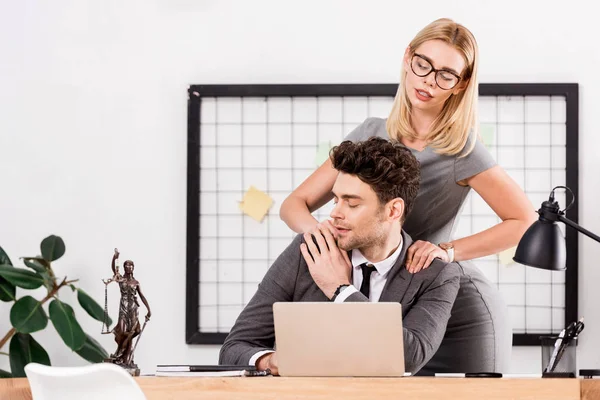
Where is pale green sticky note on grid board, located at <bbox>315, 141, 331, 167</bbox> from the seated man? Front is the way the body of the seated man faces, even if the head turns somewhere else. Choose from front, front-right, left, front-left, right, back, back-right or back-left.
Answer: back

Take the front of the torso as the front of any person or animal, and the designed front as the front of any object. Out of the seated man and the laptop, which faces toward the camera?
the seated man

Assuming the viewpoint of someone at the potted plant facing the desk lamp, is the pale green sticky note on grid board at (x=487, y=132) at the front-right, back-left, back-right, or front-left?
front-left

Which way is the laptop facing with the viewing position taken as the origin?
facing away from the viewer

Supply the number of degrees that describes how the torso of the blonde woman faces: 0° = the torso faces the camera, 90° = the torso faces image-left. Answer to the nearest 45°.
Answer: approximately 45°

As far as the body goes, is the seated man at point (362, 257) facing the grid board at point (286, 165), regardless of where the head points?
no

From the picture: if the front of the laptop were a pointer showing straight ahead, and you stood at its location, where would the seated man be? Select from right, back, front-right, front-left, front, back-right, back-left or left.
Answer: front

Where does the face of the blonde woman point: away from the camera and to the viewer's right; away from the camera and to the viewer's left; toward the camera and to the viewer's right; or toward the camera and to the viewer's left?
toward the camera and to the viewer's left

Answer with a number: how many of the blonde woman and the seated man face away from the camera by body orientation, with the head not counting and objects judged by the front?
0

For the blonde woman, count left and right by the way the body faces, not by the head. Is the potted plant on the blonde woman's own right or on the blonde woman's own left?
on the blonde woman's own right

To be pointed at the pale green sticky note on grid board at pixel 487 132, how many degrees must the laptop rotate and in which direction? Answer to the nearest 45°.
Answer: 0° — it already faces it

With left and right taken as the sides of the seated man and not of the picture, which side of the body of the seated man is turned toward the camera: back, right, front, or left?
front

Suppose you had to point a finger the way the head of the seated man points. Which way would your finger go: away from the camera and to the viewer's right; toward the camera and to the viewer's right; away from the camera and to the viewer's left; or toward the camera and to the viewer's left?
toward the camera and to the viewer's left

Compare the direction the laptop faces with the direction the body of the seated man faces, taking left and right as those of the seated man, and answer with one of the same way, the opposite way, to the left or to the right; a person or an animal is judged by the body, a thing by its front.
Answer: the opposite way

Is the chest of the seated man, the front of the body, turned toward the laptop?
yes

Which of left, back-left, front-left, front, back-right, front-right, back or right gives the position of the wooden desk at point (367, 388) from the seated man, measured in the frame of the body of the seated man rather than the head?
front

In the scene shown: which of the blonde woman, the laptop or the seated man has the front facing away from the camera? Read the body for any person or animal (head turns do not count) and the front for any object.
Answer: the laptop
